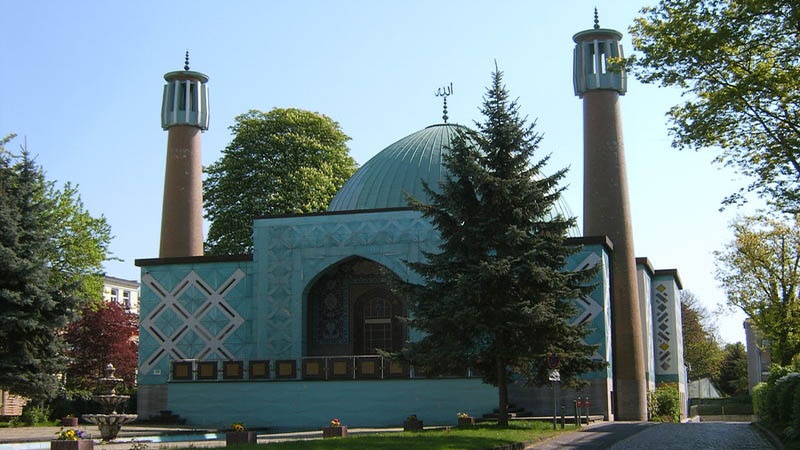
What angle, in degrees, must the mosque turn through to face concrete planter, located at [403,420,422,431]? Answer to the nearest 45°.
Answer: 0° — it already faces it

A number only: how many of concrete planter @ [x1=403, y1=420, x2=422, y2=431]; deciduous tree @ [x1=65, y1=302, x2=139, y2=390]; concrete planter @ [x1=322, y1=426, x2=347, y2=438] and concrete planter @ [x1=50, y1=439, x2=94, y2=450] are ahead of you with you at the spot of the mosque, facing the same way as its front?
3

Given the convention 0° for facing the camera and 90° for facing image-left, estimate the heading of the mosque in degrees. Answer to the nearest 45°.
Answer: approximately 0°

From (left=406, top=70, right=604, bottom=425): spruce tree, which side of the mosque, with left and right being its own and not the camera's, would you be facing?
front

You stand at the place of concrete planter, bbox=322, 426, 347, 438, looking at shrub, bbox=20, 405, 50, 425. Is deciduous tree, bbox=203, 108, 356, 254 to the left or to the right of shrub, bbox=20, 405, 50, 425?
right

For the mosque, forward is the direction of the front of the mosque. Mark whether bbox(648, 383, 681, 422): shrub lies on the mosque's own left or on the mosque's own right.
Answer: on the mosque's own left

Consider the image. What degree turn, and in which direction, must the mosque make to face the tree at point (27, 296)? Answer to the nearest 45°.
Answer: approximately 45° to its right

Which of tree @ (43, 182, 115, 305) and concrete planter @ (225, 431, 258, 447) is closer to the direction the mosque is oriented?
the concrete planter

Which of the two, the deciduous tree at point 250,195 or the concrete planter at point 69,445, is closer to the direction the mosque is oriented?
the concrete planter

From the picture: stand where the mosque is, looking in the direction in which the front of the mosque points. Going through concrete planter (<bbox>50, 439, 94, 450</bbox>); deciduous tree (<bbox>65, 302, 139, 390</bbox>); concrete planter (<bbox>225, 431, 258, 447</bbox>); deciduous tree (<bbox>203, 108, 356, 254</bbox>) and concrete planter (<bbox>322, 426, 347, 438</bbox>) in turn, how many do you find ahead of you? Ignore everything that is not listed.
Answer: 3

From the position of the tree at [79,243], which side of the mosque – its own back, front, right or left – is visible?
right

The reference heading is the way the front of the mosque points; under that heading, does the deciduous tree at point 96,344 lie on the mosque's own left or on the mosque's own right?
on the mosque's own right

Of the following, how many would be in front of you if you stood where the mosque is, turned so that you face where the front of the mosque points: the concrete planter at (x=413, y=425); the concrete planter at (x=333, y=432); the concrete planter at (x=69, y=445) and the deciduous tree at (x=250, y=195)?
3

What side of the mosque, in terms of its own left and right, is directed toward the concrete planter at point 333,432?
front

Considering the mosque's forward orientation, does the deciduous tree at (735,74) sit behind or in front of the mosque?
in front
